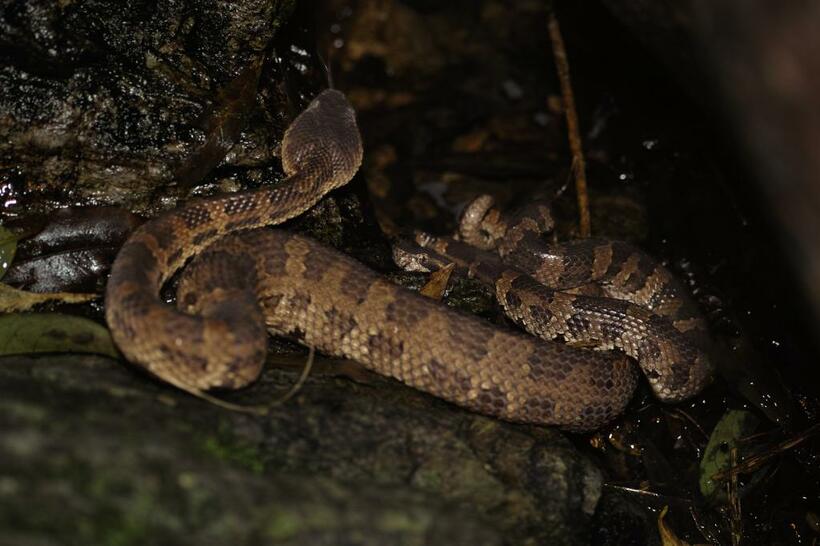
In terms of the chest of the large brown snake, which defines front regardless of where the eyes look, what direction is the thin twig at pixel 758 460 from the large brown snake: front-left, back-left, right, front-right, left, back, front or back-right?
right

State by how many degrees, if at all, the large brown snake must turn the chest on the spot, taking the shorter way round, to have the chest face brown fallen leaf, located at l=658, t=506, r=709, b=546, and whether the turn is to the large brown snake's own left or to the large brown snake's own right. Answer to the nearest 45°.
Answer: approximately 90° to the large brown snake's own right

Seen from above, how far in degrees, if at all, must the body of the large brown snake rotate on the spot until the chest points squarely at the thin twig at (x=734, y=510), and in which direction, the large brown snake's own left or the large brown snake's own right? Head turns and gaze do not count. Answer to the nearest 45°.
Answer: approximately 90° to the large brown snake's own right

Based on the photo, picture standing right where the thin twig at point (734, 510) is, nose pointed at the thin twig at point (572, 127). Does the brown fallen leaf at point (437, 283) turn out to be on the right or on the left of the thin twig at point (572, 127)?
left

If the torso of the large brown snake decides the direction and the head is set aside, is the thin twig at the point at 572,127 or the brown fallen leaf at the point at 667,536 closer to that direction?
the thin twig

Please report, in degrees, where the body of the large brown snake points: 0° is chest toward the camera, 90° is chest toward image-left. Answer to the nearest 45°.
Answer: approximately 180°
